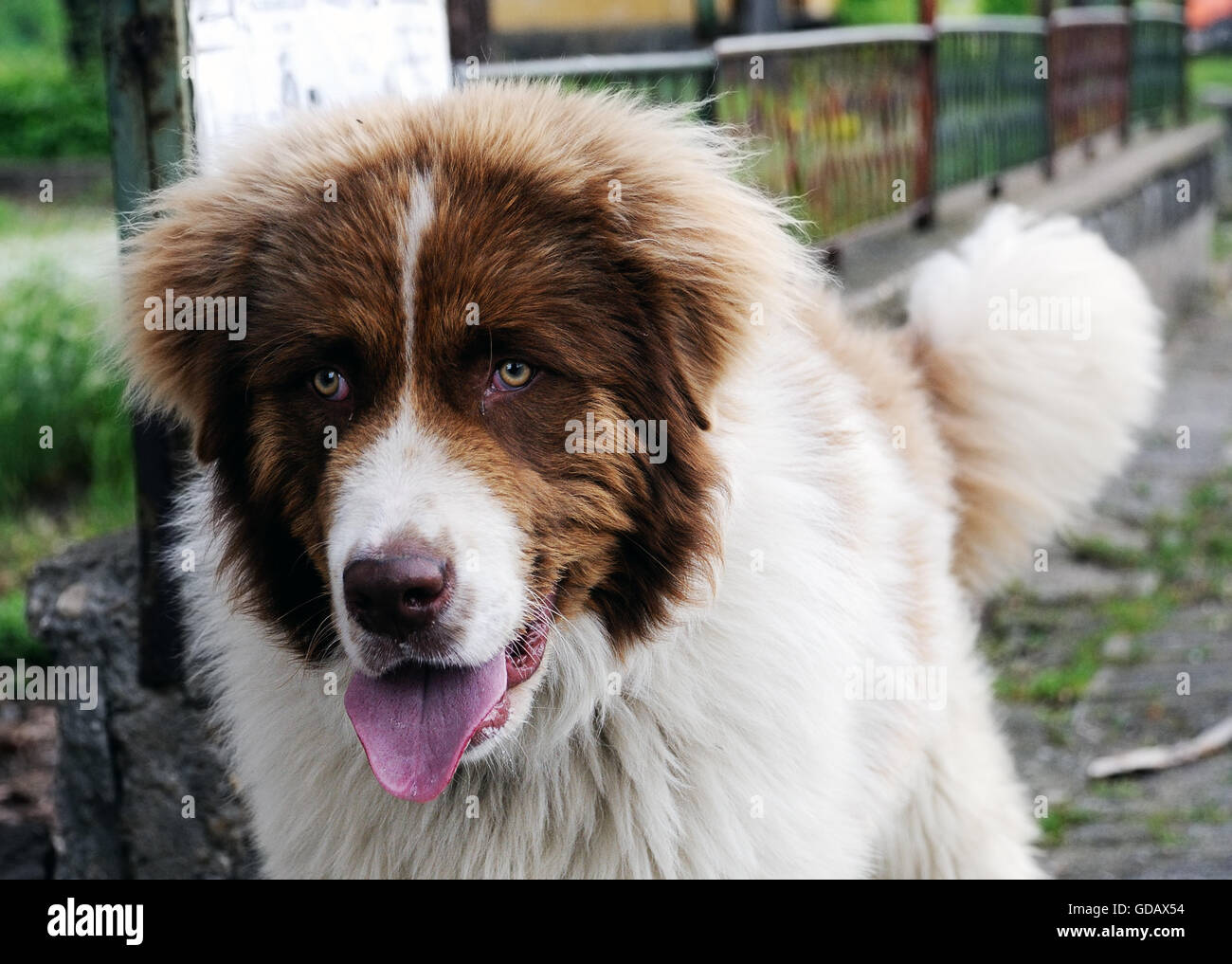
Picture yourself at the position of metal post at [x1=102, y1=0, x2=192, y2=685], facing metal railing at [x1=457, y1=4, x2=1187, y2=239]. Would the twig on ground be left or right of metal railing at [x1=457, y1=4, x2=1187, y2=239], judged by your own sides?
right

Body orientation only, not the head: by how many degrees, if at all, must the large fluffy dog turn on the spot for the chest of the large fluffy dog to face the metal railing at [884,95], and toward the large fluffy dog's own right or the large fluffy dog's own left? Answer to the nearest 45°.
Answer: approximately 135° to the large fluffy dog's own right

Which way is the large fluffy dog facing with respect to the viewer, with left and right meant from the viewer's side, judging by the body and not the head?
facing the viewer and to the left of the viewer

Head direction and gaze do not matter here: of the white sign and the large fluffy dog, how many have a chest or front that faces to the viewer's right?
0

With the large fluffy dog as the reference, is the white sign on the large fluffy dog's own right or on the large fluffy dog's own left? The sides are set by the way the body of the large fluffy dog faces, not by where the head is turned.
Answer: on the large fluffy dog's own right

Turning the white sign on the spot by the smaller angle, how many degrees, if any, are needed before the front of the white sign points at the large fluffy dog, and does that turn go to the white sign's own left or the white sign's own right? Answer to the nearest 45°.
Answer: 0° — it already faces it

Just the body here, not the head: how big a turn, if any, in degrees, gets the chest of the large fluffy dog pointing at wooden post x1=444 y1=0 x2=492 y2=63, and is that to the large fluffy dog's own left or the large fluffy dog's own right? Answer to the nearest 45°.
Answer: approximately 135° to the large fluffy dog's own right

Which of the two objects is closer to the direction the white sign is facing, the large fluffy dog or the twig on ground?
the large fluffy dog

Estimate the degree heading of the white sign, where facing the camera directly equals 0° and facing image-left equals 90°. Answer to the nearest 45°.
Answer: approximately 0°
